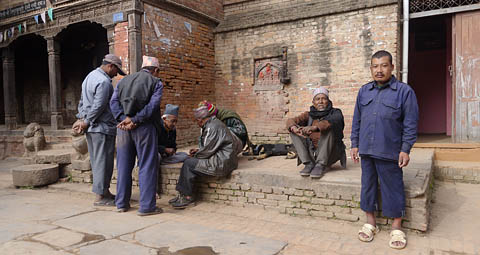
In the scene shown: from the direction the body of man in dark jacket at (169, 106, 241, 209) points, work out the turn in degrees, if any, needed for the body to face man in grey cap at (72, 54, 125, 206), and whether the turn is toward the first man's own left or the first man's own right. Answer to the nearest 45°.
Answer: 0° — they already face them

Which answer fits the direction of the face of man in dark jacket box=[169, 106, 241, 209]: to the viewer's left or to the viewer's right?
to the viewer's left

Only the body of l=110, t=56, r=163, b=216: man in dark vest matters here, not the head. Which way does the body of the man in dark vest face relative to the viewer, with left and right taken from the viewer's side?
facing away from the viewer and to the right of the viewer

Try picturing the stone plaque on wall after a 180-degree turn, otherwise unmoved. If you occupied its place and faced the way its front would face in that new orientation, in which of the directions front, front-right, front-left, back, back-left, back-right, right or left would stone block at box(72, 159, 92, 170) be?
back-left

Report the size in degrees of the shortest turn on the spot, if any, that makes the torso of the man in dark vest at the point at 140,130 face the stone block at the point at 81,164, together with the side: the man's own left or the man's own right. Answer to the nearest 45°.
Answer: approximately 90° to the man's own left

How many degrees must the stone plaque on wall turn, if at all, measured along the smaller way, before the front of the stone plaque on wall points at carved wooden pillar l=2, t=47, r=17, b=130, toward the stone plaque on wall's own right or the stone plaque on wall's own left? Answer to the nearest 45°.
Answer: approximately 90° to the stone plaque on wall's own right

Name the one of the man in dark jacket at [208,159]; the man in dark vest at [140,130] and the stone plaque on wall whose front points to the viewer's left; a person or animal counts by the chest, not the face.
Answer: the man in dark jacket at [208,159]

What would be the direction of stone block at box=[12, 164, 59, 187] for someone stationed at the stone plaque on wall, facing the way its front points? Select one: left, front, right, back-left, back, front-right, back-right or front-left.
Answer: front-right

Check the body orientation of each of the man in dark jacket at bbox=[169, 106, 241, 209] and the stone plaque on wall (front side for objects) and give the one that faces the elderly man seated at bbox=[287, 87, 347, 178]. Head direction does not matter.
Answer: the stone plaque on wall

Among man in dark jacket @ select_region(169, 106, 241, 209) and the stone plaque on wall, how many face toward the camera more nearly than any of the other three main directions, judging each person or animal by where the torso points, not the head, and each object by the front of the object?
1

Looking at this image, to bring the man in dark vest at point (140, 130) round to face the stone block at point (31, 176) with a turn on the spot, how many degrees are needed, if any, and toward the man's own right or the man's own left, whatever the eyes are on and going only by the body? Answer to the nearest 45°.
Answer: approximately 90° to the man's own left

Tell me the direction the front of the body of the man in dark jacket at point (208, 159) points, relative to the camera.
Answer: to the viewer's left

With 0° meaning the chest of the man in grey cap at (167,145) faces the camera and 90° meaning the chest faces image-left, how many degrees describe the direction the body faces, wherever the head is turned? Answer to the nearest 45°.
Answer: approximately 315°

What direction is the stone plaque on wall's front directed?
toward the camera

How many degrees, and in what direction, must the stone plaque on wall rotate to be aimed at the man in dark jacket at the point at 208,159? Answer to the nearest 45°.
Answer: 0° — it already faces them
